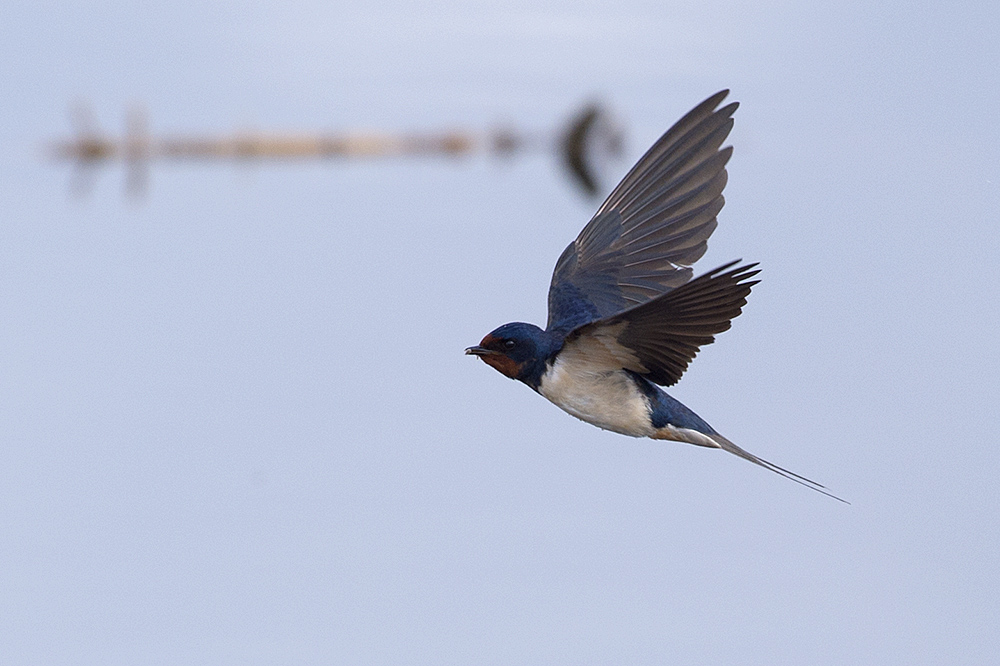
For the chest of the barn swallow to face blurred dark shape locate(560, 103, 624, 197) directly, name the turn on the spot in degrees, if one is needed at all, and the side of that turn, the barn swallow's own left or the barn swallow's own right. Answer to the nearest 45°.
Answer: approximately 90° to the barn swallow's own right

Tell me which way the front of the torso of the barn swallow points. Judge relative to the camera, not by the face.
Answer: to the viewer's left
